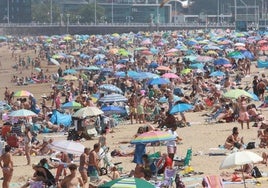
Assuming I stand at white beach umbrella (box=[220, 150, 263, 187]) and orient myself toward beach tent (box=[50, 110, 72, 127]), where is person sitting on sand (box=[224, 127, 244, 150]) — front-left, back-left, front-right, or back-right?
front-right

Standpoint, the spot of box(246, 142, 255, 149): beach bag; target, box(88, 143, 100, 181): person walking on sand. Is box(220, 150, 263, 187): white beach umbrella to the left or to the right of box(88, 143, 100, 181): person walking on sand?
left
